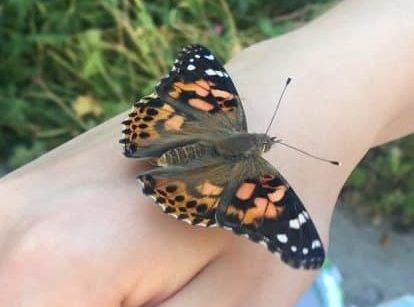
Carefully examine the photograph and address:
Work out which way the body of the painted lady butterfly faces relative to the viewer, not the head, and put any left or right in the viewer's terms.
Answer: facing to the right of the viewer

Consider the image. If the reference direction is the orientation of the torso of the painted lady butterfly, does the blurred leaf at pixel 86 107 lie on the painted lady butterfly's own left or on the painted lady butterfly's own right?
on the painted lady butterfly's own left
